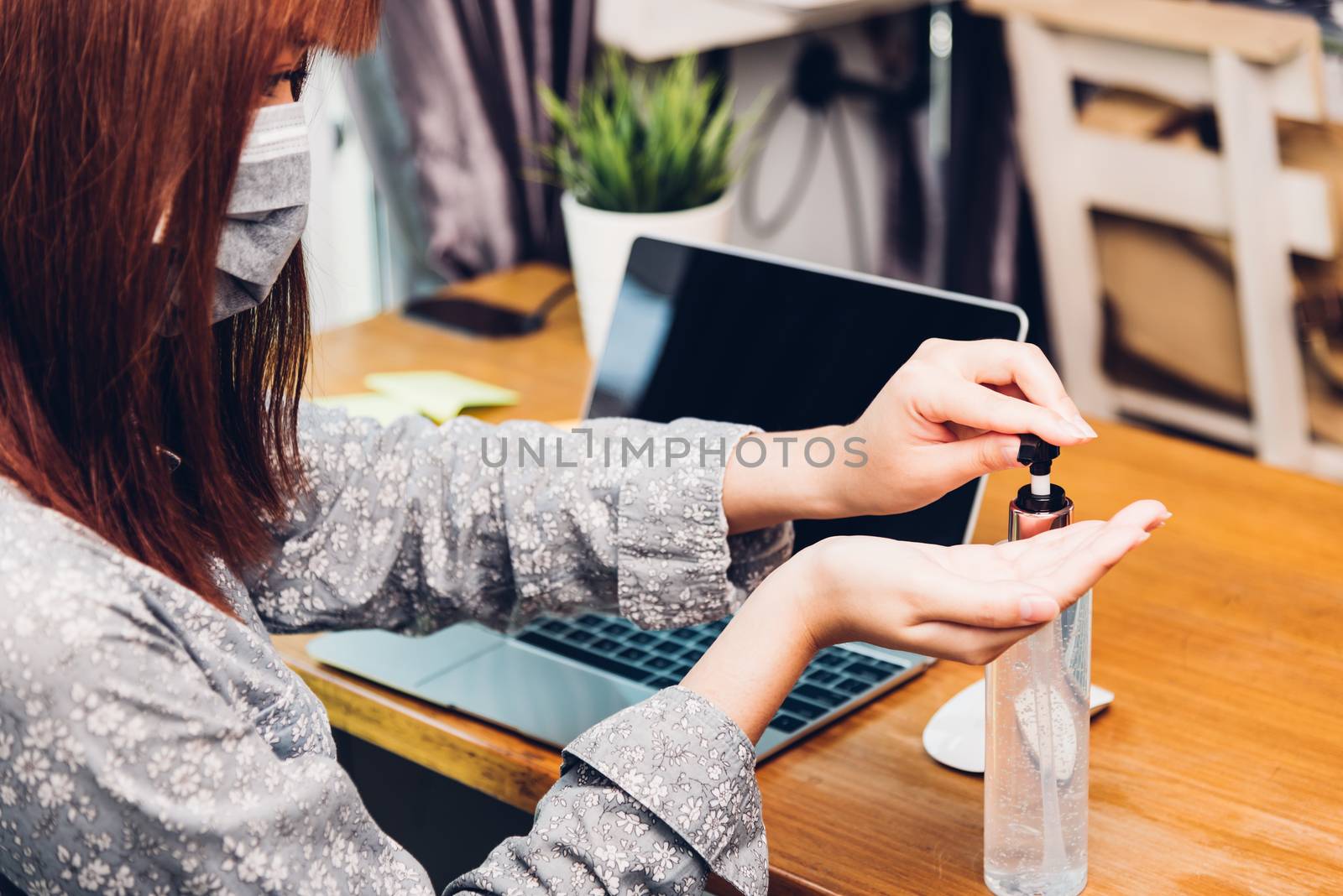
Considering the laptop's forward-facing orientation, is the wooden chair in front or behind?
behind

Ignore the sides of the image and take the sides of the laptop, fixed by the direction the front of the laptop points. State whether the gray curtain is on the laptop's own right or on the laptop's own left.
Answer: on the laptop's own right

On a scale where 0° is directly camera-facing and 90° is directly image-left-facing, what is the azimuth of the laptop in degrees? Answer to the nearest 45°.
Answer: approximately 45°

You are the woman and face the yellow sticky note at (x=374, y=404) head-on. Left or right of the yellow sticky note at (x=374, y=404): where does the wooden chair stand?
right

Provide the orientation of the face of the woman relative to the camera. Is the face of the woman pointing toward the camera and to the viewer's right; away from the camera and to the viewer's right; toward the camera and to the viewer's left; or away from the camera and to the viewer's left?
away from the camera and to the viewer's right
